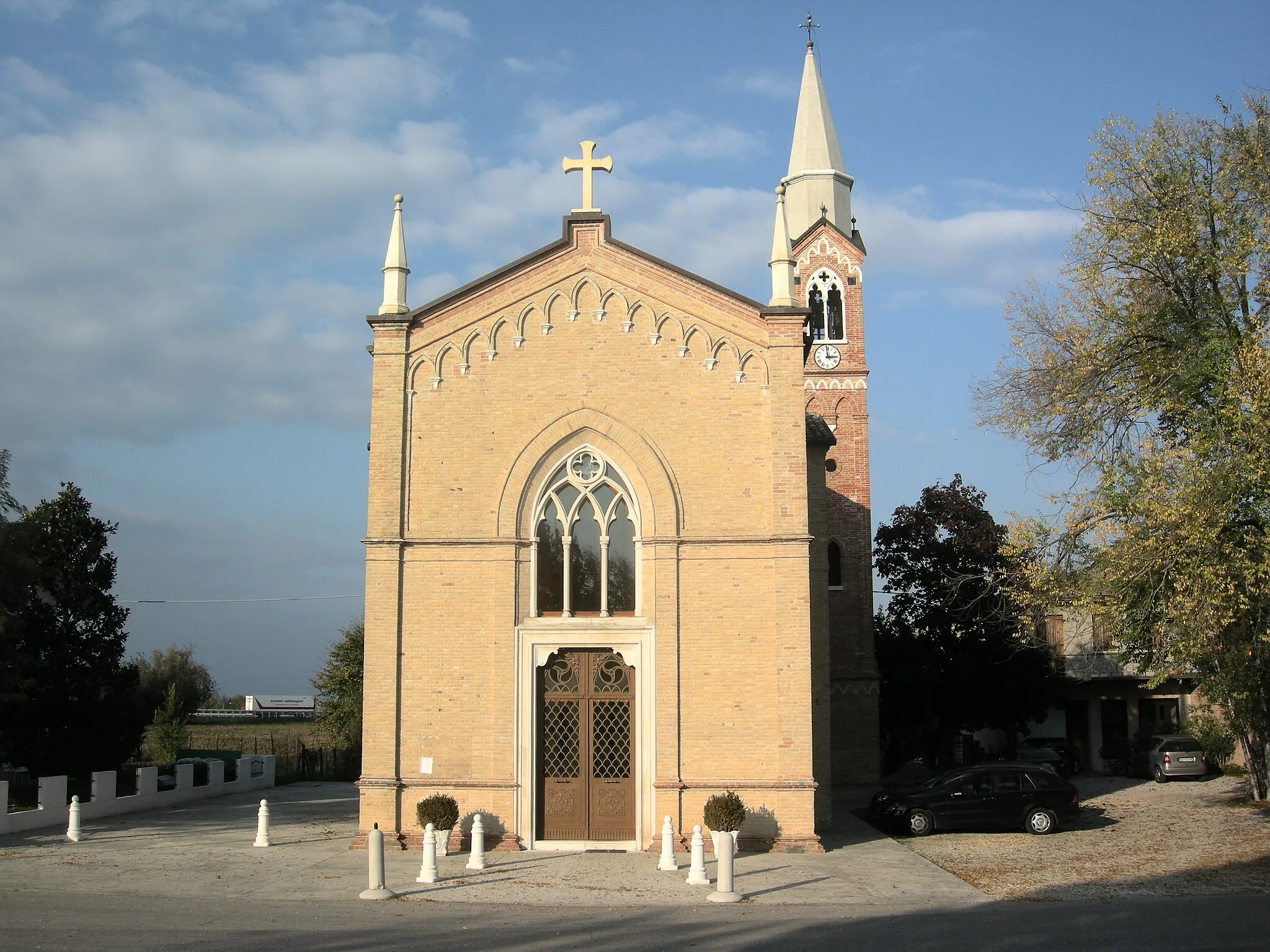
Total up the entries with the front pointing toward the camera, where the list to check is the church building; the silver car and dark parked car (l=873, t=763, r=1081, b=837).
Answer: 1

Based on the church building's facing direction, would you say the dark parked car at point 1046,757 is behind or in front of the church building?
behind

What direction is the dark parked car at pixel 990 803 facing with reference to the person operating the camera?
facing to the left of the viewer

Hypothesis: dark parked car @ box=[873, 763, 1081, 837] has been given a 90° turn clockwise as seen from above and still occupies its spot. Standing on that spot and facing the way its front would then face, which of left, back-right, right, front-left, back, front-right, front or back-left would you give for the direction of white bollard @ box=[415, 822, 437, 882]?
back-left

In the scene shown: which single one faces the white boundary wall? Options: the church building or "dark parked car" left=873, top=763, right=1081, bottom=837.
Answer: the dark parked car

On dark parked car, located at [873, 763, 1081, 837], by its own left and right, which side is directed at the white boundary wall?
front

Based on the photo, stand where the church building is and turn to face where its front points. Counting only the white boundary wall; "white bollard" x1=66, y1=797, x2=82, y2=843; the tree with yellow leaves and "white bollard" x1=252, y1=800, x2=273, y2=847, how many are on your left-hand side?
1

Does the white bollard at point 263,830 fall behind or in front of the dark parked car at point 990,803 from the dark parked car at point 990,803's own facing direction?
in front

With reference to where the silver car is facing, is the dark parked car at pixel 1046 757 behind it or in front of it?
in front

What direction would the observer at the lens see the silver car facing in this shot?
facing away from the viewer and to the left of the viewer

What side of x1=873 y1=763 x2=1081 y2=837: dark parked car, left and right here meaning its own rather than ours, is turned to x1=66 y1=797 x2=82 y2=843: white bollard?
front

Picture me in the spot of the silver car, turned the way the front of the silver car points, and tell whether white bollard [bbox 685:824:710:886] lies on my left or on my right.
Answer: on my left

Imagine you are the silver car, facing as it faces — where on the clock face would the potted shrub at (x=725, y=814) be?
The potted shrub is roughly at 8 o'clock from the silver car.

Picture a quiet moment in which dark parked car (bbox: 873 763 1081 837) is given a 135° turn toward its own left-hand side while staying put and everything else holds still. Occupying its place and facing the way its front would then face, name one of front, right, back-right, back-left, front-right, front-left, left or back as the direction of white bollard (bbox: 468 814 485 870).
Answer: right

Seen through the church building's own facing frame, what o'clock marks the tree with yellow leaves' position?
The tree with yellow leaves is roughly at 9 o'clock from the church building.
